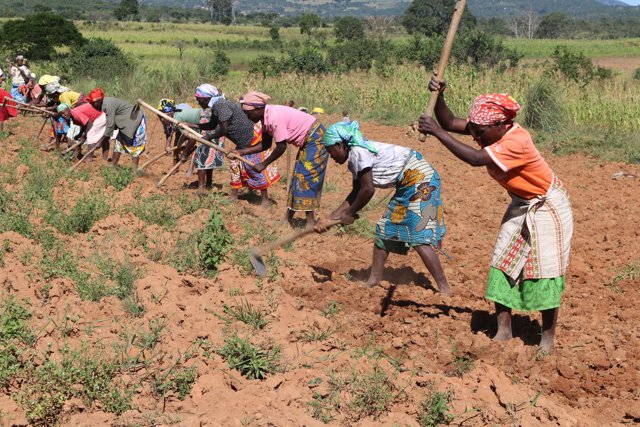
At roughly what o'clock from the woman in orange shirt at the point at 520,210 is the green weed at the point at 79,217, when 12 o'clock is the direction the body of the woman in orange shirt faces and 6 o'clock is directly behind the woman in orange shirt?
The green weed is roughly at 2 o'clock from the woman in orange shirt.

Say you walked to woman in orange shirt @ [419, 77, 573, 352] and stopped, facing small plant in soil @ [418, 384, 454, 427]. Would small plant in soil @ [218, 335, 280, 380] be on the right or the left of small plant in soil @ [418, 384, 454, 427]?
right

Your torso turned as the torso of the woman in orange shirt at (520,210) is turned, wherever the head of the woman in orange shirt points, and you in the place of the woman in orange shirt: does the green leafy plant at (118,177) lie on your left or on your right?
on your right

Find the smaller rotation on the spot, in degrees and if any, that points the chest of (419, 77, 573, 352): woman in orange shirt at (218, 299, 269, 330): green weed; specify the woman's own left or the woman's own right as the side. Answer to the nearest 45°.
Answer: approximately 45° to the woman's own right

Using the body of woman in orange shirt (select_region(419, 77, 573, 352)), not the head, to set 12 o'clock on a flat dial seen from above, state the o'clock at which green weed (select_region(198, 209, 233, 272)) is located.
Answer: The green weed is roughly at 2 o'clock from the woman in orange shirt.

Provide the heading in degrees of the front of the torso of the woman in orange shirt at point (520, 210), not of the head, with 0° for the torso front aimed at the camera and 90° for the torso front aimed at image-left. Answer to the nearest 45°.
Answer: approximately 45°

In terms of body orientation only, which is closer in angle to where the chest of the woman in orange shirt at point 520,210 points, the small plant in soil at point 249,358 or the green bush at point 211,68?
the small plant in soil

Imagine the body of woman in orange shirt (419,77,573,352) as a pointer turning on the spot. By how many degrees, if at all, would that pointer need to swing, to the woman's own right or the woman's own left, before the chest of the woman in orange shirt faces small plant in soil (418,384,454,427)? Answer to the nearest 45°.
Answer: approximately 45° to the woman's own left

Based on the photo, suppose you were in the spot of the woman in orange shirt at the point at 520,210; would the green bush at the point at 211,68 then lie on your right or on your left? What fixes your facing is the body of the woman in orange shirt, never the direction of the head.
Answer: on your right

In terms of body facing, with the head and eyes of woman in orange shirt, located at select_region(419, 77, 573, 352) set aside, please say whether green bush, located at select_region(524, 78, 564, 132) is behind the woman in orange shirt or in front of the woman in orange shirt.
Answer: behind

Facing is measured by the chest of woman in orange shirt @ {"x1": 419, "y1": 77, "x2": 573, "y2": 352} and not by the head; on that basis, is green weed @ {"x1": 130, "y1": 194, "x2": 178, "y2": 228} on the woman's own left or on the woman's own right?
on the woman's own right

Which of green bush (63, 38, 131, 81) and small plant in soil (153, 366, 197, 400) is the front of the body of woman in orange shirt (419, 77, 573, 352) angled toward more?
the small plant in soil
